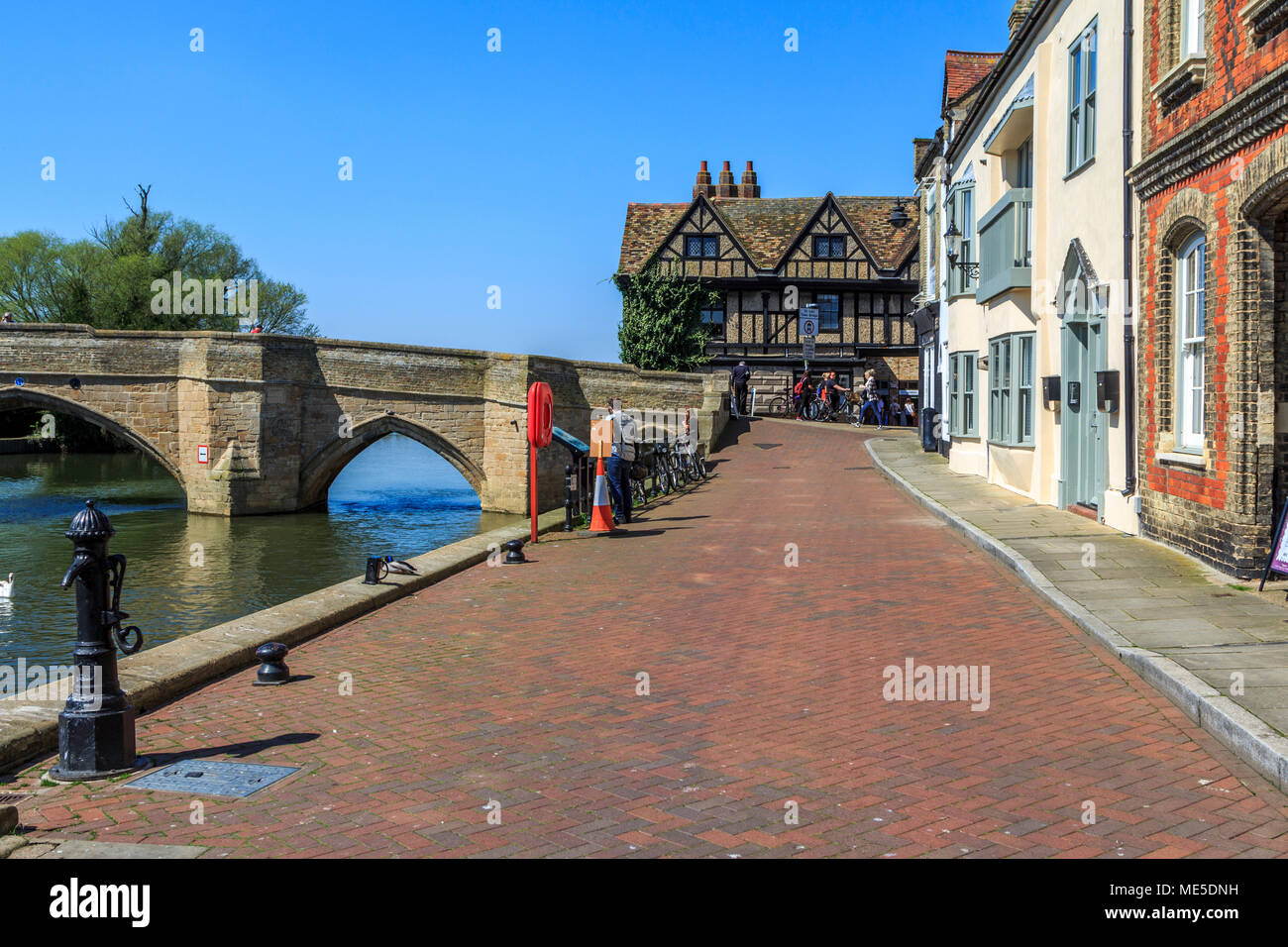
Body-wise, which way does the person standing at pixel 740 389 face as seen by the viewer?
away from the camera

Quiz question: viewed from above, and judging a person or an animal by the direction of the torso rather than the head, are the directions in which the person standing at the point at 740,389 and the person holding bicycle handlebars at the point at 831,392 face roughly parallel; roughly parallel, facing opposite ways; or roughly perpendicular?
roughly perpendicular

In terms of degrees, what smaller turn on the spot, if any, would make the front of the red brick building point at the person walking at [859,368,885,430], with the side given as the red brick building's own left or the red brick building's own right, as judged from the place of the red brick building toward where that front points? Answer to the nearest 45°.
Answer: approximately 135° to the red brick building's own right

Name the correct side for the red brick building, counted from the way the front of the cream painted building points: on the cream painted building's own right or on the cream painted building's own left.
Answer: on the cream painted building's own left

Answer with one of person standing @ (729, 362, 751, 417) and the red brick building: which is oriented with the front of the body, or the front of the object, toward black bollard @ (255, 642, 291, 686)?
the red brick building
